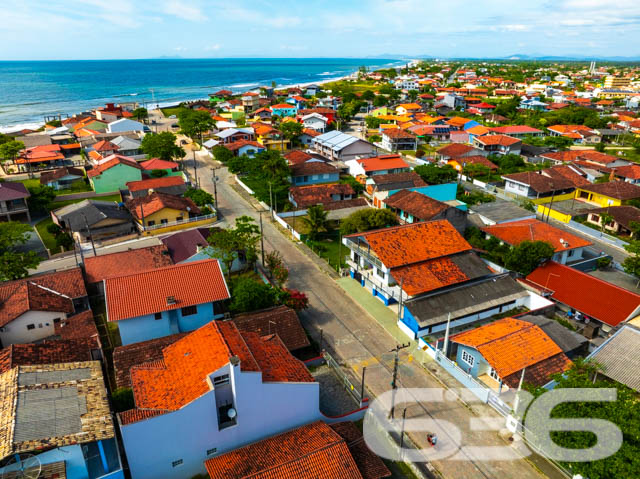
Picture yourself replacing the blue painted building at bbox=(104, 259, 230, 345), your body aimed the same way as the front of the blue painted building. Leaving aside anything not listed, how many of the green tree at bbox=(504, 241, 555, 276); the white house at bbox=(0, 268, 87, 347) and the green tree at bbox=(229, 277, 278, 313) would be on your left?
2

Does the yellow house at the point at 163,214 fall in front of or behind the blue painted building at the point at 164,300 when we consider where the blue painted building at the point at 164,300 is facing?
behind

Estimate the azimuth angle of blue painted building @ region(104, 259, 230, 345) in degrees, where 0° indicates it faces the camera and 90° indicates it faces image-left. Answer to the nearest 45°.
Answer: approximately 0°

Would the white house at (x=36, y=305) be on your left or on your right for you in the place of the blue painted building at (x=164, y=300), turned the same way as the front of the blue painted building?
on your right

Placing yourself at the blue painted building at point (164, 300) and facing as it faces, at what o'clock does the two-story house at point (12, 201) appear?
The two-story house is roughly at 5 o'clock from the blue painted building.

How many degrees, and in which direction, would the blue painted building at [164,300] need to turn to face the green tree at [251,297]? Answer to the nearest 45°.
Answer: approximately 90° to its left

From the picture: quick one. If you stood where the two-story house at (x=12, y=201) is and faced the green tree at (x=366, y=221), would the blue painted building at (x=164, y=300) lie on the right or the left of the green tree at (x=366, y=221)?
right

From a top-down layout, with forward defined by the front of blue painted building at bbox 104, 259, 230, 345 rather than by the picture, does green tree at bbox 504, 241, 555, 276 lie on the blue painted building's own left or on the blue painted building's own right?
on the blue painted building's own left

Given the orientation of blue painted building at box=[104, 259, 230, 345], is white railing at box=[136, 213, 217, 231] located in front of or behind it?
behind

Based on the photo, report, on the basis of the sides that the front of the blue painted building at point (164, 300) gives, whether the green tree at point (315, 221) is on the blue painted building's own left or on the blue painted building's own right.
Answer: on the blue painted building's own left

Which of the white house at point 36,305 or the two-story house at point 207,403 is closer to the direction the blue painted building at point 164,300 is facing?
the two-story house

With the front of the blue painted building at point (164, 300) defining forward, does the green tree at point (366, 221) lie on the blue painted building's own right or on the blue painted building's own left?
on the blue painted building's own left
